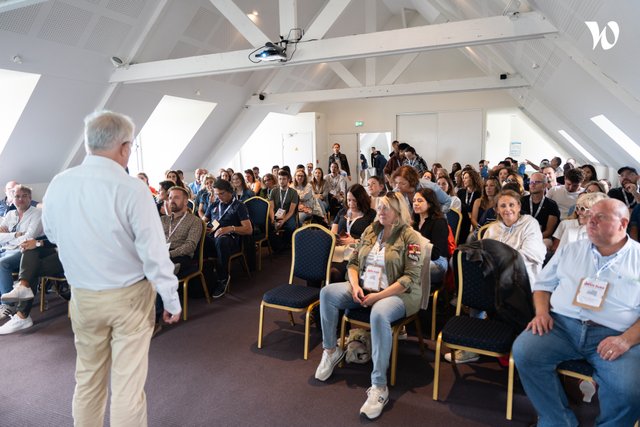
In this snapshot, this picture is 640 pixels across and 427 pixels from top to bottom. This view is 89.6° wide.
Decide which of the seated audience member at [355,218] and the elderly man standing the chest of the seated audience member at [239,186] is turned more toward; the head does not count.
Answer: the elderly man standing

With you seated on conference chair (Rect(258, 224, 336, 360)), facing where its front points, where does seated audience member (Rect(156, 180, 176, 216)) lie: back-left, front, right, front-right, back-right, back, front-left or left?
right
